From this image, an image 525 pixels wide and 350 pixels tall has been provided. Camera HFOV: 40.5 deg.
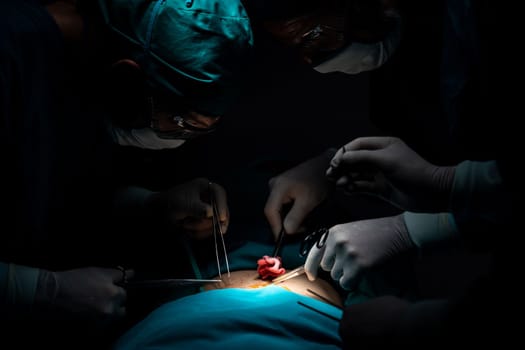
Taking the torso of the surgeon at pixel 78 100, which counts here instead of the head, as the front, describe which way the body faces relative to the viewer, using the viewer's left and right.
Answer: facing to the right of the viewer
